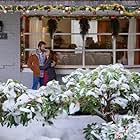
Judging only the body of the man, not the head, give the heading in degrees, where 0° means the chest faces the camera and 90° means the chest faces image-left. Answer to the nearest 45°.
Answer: approximately 315°

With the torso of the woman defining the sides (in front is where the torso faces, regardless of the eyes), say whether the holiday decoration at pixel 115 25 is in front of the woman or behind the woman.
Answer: behind

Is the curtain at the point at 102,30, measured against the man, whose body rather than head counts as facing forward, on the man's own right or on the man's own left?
on the man's own left

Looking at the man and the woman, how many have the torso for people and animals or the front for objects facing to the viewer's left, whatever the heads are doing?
1

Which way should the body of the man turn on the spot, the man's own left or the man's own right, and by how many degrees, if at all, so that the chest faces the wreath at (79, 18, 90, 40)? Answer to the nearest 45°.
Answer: approximately 90° to the man's own left

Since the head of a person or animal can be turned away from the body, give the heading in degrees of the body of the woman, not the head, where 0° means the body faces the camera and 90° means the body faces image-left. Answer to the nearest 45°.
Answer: approximately 90°
